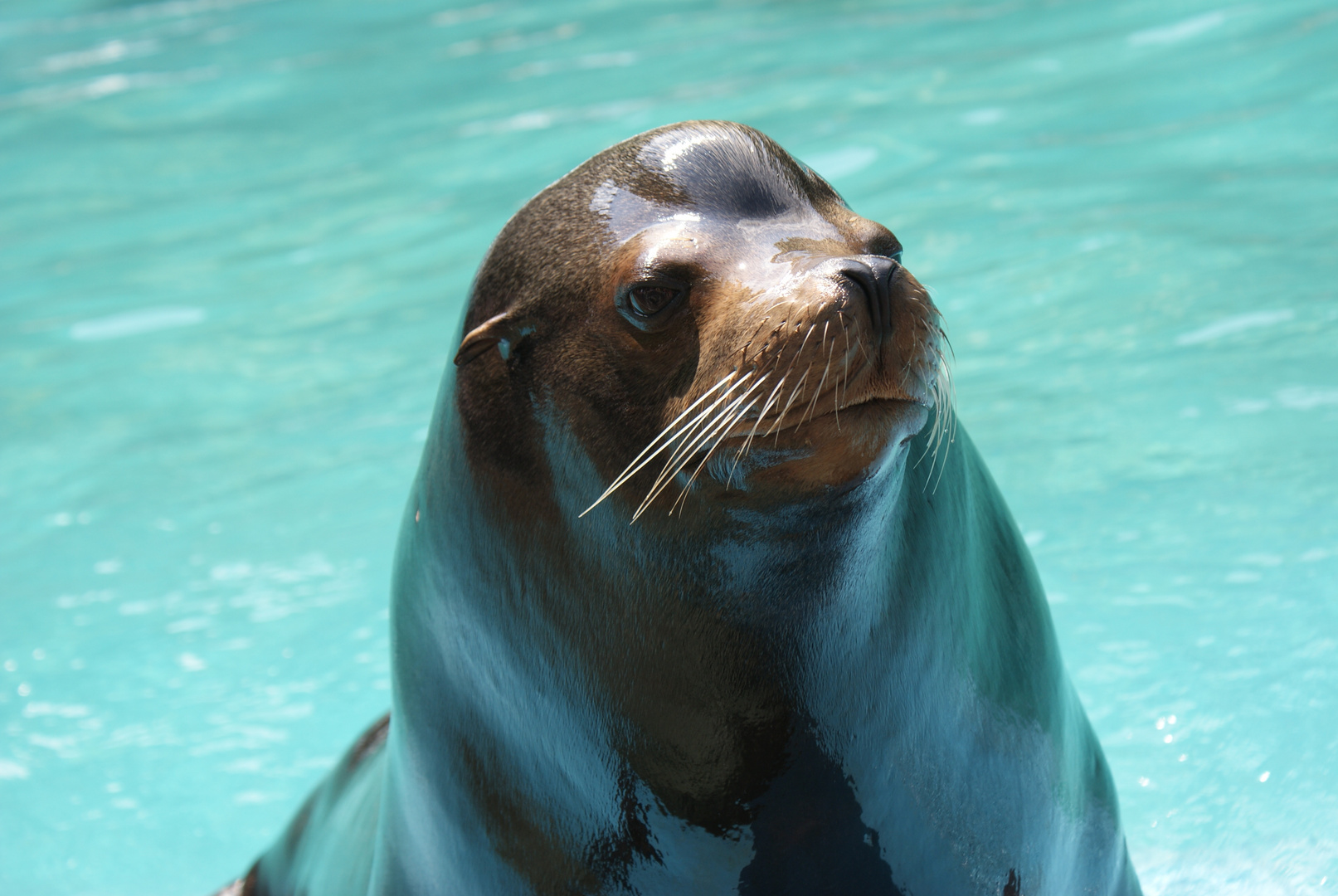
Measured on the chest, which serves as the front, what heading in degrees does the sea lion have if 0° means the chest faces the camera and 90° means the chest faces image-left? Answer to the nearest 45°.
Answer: approximately 315°
